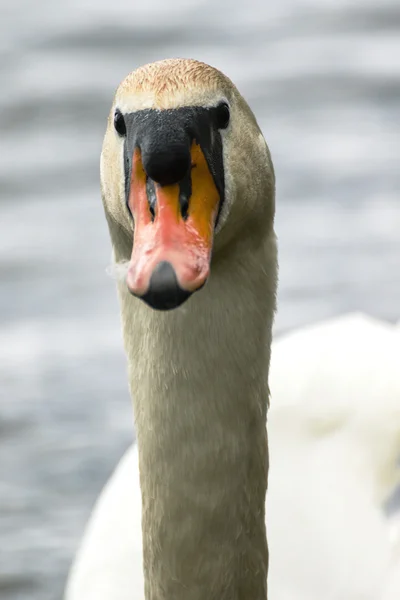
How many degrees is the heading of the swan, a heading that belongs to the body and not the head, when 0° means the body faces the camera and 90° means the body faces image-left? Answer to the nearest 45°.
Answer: approximately 0°
